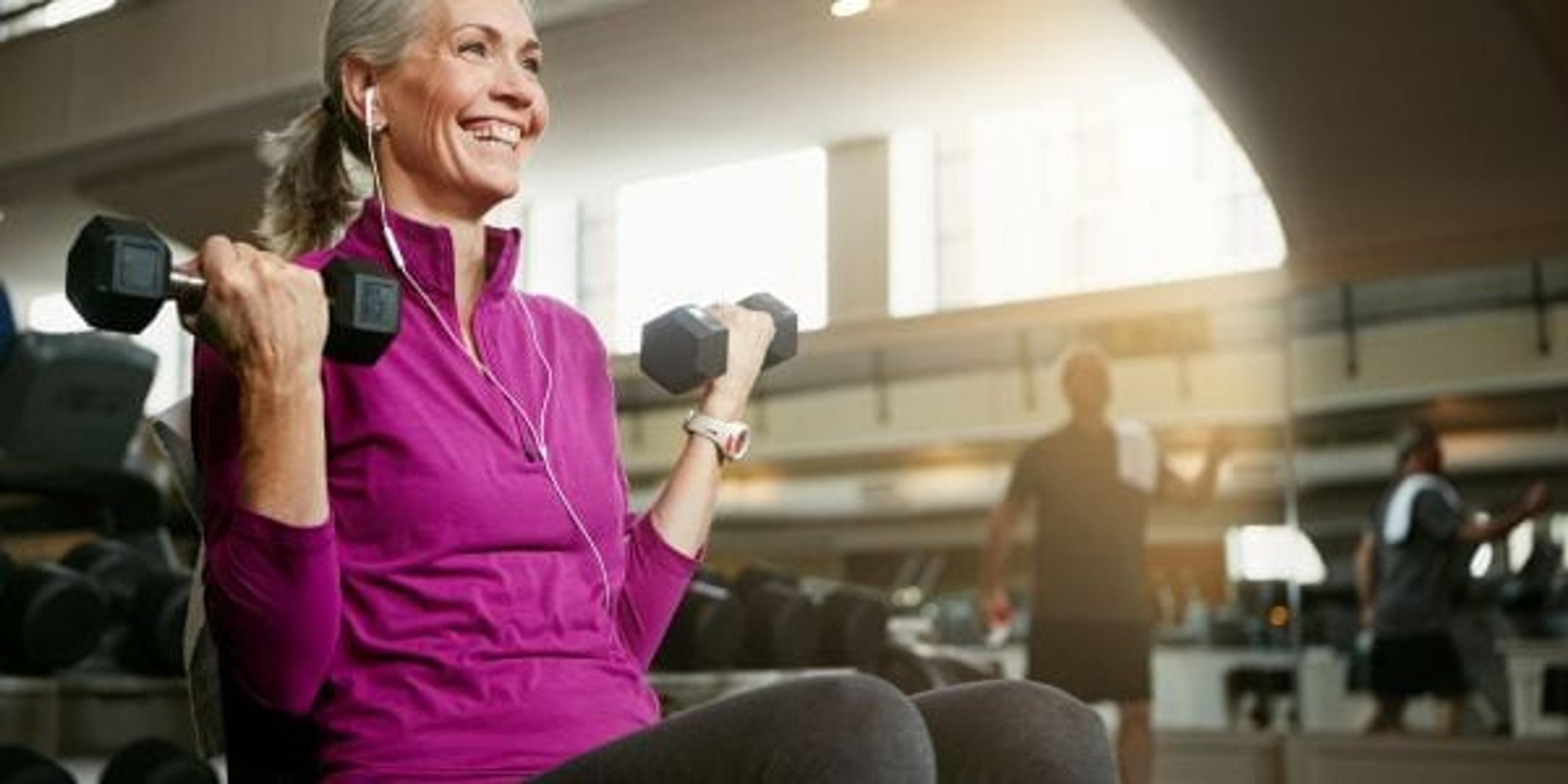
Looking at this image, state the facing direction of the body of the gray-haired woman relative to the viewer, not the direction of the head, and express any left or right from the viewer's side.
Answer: facing the viewer and to the right of the viewer

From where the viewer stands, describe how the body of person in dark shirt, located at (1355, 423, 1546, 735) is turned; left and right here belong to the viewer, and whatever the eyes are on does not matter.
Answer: facing away from the viewer and to the right of the viewer

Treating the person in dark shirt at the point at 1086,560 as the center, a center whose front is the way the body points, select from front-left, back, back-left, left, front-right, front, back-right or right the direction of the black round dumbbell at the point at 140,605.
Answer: front-right

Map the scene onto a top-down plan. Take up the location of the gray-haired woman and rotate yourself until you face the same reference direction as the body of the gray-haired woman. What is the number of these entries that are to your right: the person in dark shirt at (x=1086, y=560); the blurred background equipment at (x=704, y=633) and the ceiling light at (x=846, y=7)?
0

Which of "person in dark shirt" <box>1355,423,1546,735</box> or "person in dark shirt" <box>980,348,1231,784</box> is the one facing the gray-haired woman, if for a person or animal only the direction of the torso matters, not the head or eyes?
"person in dark shirt" <box>980,348,1231,784</box>

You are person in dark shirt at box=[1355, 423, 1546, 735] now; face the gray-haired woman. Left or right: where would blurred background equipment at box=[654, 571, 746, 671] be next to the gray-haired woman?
right

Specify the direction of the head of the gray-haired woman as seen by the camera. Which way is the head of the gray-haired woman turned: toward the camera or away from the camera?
toward the camera

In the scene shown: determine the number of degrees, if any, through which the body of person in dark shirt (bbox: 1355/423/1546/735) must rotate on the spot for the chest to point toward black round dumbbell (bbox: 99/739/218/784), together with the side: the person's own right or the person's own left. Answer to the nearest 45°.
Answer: approximately 180°

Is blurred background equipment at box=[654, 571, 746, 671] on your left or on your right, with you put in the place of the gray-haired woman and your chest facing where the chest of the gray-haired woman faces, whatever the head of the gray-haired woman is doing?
on your left

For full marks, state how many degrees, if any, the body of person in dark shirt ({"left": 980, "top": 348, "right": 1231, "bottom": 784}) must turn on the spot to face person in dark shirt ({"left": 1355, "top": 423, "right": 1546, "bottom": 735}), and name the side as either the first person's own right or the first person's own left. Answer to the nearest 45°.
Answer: approximately 135° to the first person's own left

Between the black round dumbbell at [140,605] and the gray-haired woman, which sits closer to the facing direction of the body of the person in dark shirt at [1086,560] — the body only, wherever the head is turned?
the gray-haired woman

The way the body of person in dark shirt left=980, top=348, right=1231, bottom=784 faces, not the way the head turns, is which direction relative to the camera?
toward the camera
